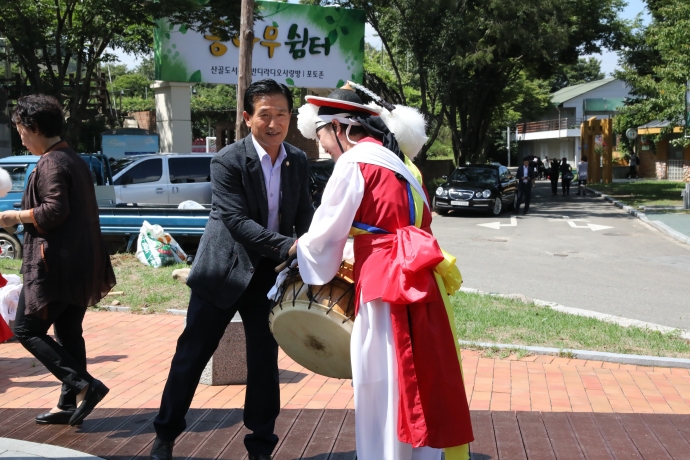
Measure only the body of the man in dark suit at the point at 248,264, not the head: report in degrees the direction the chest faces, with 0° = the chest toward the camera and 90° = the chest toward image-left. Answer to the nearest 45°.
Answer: approximately 315°

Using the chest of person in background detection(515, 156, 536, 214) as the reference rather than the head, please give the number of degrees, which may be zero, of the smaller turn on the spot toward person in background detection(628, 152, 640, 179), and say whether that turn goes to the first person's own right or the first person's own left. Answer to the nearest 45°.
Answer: approximately 180°

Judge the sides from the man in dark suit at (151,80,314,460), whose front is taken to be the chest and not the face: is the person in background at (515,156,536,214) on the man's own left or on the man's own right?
on the man's own left

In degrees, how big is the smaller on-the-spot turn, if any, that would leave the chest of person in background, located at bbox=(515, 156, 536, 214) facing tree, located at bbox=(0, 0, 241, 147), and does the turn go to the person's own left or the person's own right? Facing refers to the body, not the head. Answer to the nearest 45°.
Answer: approximately 45° to the person's own right

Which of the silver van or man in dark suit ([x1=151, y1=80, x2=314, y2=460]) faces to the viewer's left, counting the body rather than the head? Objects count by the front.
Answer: the silver van

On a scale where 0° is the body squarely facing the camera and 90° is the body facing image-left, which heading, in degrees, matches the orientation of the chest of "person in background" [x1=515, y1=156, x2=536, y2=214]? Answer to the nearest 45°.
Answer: approximately 0°

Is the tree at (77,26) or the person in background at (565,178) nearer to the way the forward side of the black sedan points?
the tree

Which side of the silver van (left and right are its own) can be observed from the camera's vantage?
left

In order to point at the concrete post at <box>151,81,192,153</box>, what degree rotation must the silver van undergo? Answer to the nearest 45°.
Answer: approximately 90° to its right

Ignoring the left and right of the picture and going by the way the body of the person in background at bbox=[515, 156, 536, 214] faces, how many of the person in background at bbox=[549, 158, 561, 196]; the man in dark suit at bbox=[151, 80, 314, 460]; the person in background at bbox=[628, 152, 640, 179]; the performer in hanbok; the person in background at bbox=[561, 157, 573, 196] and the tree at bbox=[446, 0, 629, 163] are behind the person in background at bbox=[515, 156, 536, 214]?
4

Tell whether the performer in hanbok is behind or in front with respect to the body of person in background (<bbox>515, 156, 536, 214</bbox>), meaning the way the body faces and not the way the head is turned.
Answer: in front

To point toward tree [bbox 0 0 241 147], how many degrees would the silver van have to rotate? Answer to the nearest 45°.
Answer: approximately 45° to its right
